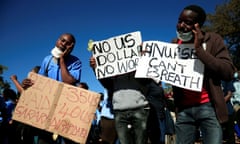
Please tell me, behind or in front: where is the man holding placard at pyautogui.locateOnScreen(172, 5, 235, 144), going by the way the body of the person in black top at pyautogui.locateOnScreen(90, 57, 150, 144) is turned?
in front

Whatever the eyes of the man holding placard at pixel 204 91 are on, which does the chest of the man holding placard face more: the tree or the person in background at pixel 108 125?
the person in background

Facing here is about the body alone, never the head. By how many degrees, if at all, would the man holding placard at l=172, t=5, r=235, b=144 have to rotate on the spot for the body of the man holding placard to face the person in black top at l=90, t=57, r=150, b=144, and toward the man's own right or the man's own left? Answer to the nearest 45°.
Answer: approximately 90° to the man's own right

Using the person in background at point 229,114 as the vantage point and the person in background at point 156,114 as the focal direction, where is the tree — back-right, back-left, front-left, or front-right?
back-right

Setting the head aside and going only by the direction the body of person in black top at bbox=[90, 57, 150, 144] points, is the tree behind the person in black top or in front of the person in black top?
behind

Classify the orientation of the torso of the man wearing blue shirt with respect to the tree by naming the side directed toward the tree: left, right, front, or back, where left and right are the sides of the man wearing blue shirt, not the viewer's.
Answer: back

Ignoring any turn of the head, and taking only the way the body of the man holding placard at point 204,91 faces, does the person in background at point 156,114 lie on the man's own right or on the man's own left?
on the man's own right

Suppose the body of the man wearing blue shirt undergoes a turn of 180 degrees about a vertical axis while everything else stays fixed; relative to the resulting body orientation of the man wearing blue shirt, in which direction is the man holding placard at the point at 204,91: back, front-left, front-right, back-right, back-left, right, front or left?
right

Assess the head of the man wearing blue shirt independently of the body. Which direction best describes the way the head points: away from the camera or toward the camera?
toward the camera

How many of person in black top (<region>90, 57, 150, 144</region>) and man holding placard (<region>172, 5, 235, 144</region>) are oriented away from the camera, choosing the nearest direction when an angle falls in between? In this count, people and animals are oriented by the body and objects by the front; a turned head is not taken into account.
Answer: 0

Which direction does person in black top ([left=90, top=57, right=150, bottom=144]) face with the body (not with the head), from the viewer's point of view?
toward the camera

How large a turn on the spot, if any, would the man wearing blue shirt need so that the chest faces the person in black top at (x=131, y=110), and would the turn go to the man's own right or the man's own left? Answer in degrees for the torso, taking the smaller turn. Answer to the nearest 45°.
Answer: approximately 135° to the man's own left

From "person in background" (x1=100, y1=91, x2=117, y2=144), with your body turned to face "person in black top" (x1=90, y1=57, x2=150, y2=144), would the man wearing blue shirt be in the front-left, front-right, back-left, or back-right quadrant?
front-right
